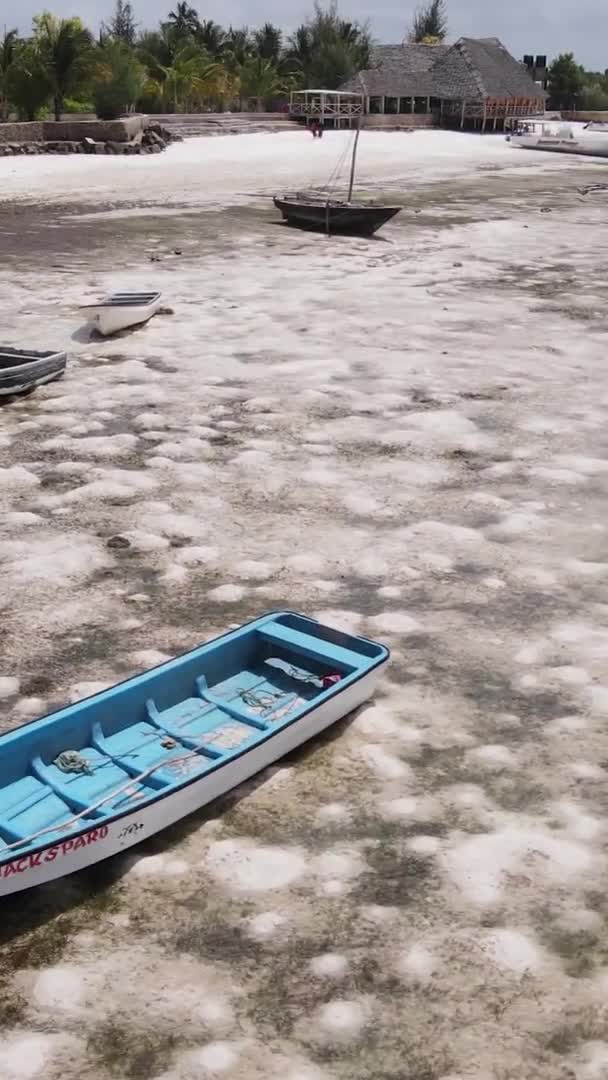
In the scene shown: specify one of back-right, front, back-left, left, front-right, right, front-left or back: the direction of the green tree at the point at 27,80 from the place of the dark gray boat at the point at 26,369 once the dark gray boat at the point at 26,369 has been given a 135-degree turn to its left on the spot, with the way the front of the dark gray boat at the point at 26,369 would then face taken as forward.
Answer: front-right

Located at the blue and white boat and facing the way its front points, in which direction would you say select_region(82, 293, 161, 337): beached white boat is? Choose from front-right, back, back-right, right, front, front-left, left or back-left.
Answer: back-right

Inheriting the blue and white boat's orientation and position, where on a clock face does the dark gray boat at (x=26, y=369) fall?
The dark gray boat is roughly at 4 o'clock from the blue and white boat.

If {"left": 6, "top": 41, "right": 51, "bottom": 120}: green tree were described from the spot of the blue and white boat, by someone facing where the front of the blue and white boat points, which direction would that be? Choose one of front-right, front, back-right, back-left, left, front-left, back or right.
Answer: back-right

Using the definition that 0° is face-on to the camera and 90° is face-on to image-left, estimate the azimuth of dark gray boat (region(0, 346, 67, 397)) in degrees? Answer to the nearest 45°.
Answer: approximately 270°

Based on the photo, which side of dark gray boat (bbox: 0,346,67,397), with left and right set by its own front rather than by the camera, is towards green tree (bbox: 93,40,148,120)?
left

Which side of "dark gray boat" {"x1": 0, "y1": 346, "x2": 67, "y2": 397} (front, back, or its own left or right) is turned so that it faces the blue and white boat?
right

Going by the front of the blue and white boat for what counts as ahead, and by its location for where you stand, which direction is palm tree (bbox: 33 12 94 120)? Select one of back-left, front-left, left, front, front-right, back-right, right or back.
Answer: back-right

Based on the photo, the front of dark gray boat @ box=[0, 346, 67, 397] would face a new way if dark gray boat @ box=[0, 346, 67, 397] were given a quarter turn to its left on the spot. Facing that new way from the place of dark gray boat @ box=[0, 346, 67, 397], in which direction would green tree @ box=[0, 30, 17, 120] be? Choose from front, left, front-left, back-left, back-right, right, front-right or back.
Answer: front

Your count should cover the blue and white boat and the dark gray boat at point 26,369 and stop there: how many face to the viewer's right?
1
